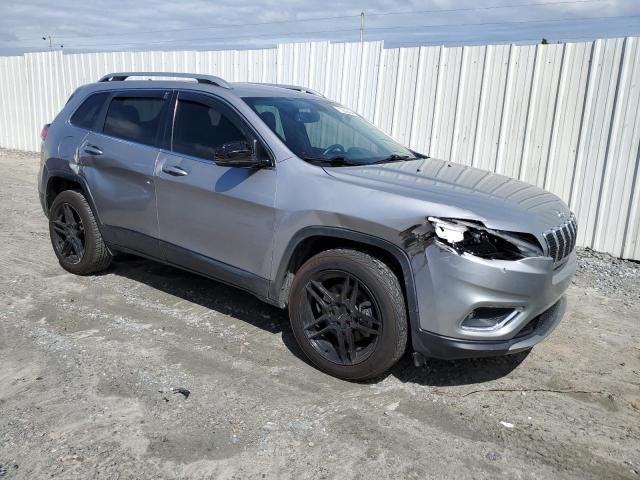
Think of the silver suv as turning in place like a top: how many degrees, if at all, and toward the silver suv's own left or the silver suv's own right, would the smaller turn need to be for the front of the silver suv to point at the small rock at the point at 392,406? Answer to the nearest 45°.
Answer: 0° — it already faces it

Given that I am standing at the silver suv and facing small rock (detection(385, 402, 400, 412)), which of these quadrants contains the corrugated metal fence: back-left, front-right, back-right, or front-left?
back-left

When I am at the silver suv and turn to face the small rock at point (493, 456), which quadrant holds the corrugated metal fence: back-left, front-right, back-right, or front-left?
back-left

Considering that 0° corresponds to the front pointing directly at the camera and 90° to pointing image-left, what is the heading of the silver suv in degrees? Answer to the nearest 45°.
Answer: approximately 315°

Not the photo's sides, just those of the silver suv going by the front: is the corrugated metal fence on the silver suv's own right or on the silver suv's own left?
on the silver suv's own left

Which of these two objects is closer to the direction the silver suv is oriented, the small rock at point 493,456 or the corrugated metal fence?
the small rock

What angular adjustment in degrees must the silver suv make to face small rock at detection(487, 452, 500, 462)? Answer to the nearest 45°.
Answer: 0° — it already faces it
